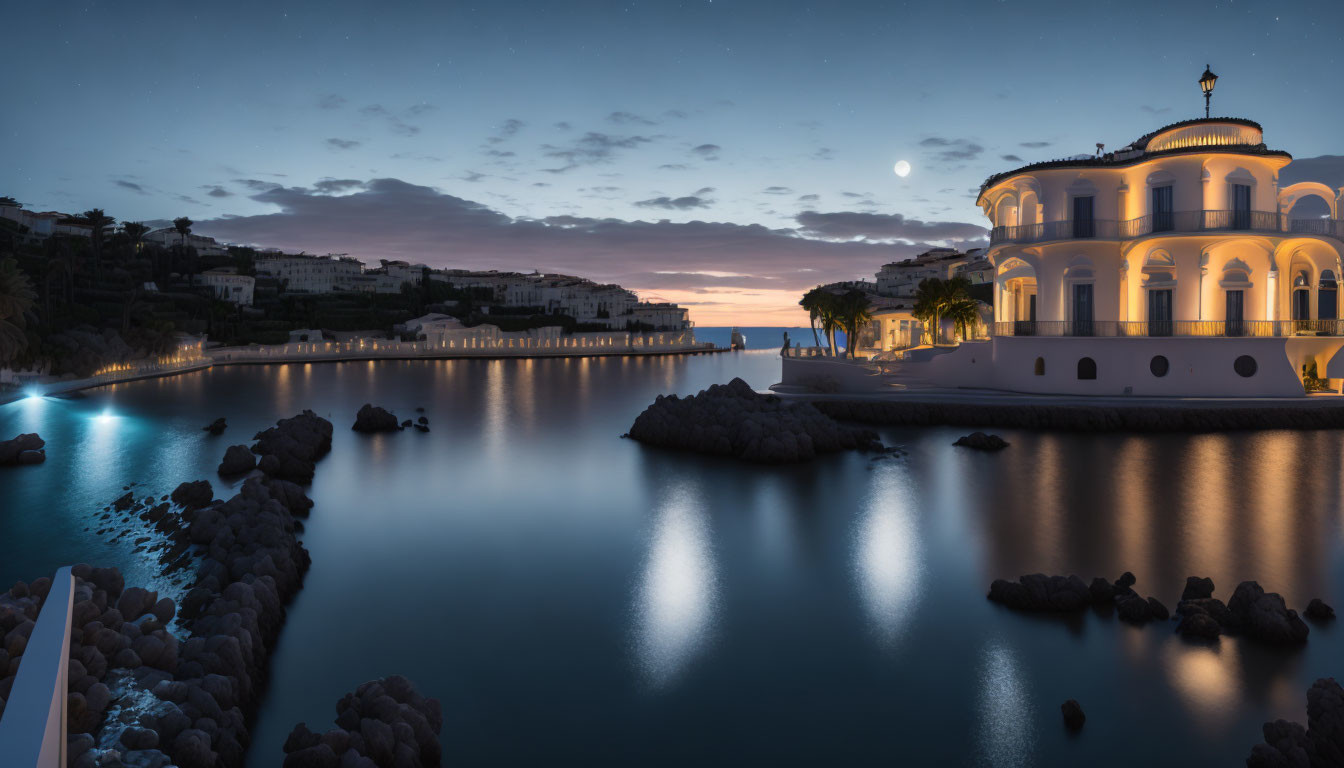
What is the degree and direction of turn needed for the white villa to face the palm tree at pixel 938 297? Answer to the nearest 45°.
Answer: approximately 135° to its right

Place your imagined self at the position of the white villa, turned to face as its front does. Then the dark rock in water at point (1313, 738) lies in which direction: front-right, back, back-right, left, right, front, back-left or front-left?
front

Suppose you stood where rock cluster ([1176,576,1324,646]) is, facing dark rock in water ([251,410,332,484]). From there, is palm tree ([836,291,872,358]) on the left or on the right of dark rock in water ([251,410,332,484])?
right

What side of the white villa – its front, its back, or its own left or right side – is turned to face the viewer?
front

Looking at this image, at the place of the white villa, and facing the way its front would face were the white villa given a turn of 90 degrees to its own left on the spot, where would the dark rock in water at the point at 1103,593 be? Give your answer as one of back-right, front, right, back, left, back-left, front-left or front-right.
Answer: right

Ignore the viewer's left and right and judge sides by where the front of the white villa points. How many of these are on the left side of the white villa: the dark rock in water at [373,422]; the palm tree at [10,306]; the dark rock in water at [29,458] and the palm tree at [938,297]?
0

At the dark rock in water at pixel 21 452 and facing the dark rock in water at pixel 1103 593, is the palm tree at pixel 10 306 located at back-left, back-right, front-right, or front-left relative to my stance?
back-left

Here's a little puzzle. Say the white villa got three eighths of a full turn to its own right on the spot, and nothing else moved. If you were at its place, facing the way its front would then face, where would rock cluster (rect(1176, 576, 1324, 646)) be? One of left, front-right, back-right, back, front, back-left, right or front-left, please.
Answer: back-left

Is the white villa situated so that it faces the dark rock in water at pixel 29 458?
no

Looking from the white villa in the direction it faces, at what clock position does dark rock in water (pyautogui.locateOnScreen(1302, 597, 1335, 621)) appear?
The dark rock in water is roughly at 12 o'clock from the white villa.

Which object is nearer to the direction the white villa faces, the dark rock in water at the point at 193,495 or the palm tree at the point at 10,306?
the dark rock in water

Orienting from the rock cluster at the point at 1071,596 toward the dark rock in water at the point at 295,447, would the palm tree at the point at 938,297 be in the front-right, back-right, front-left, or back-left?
front-right

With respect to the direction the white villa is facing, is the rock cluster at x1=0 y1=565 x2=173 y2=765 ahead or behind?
ahead
